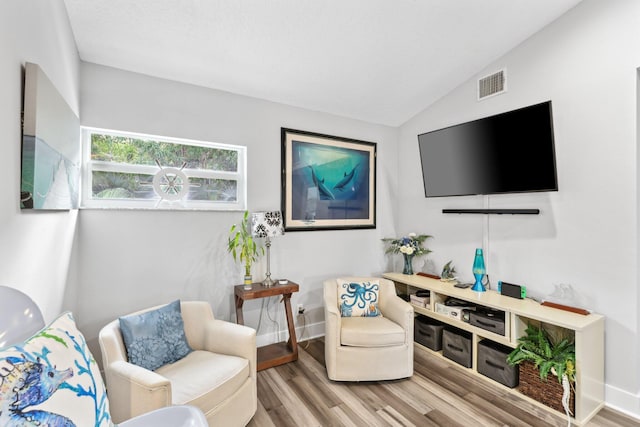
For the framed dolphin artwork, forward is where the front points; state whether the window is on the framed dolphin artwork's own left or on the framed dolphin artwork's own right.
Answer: on the framed dolphin artwork's own right

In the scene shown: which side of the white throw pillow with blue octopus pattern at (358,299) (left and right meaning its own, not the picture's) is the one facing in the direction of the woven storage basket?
left

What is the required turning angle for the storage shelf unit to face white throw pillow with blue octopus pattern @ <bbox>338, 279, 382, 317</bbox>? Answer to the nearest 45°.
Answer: approximately 45° to its right

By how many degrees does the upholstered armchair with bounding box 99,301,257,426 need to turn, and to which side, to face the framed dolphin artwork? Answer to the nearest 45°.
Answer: approximately 90° to its left

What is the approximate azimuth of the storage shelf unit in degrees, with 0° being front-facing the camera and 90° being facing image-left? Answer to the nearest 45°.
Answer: approximately 45°
